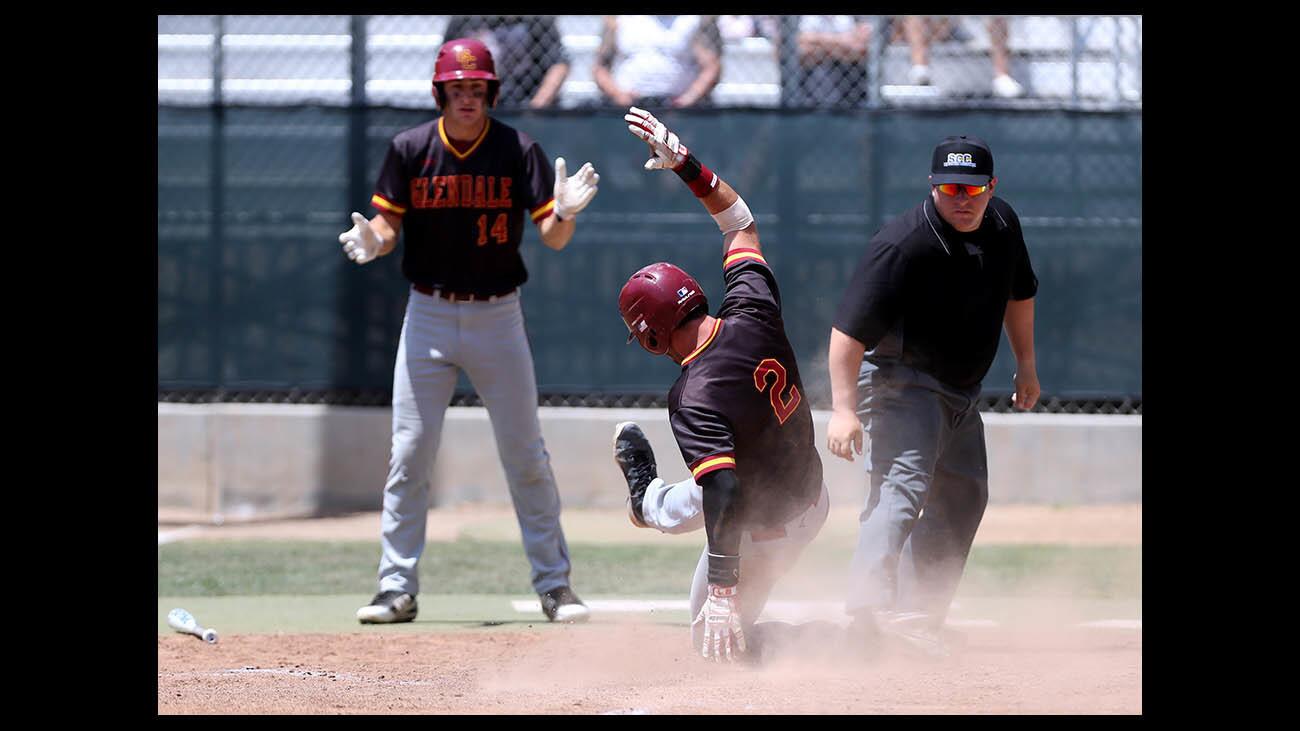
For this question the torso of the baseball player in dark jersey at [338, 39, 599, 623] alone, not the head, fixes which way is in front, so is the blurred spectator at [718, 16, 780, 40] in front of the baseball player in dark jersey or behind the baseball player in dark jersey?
behind

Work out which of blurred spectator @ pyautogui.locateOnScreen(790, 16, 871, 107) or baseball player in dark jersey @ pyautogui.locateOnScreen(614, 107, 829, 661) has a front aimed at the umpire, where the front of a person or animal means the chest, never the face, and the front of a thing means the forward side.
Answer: the blurred spectator

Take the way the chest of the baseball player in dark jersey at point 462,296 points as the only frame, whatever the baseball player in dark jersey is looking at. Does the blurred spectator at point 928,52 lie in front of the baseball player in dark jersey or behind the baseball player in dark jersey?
behind

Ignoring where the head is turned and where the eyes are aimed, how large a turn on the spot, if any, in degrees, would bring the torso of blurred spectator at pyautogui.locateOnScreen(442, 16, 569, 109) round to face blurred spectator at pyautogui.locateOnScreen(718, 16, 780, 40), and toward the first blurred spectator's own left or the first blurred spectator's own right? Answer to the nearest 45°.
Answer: approximately 90° to the first blurred spectator's own left

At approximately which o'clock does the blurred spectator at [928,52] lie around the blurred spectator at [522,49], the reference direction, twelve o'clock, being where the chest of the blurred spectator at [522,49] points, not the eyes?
the blurred spectator at [928,52] is roughly at 9 o'clock from the blurred spectator at [522,49].

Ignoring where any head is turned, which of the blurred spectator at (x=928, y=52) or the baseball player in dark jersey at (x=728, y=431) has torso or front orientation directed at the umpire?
the blurred spectator

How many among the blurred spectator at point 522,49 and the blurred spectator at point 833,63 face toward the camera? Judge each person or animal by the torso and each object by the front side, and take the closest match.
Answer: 2

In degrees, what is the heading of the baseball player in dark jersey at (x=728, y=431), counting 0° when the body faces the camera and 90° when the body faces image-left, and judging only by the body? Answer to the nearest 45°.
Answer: approximately 135°

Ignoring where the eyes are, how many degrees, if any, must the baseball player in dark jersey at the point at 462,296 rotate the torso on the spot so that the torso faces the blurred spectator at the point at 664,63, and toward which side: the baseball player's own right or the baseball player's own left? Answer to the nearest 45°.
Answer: approximately 180°

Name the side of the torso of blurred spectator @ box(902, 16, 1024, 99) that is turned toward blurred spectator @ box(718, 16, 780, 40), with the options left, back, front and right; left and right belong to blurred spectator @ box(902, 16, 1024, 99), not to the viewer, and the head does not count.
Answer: right
